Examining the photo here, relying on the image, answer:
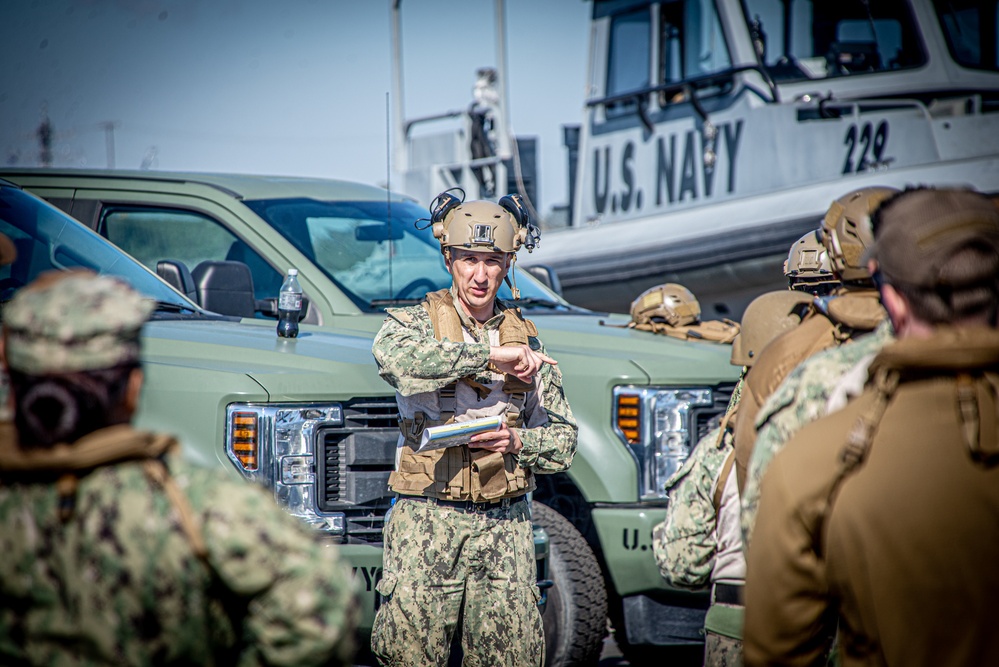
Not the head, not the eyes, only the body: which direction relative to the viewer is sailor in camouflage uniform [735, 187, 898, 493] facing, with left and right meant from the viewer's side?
facing away from the viewer and to the left of the viewer

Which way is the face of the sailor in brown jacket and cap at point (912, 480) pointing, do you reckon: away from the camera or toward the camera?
away from the camera

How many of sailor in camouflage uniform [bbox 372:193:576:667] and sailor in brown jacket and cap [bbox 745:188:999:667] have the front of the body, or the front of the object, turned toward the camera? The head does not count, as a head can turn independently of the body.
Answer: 1

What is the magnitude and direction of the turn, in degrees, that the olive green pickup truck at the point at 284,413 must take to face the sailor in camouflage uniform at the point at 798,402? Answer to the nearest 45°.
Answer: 0° — it already faces them

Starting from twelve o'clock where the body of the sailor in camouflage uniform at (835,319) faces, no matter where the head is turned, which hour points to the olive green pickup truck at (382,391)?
The olive green pickup truck is roughly at 12 o'clock from the sailor in camouflage uniform.

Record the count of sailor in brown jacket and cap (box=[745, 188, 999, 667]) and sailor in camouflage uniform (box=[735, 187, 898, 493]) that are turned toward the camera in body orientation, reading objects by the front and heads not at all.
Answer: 0

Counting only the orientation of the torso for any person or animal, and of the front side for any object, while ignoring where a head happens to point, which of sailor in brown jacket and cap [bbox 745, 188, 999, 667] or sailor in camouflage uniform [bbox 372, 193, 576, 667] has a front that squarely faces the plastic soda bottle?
sailor in brown jacket and cap [bbox 745, 188, 999, 667]

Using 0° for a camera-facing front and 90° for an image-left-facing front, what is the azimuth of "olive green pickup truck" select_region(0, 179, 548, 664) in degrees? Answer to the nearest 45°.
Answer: approximately 315°

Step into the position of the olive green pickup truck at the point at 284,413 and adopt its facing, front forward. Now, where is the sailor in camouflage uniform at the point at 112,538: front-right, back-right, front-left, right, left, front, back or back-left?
front-right

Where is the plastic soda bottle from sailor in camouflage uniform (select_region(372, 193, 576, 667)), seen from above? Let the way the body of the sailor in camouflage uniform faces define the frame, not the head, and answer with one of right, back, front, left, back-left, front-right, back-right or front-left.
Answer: back-right

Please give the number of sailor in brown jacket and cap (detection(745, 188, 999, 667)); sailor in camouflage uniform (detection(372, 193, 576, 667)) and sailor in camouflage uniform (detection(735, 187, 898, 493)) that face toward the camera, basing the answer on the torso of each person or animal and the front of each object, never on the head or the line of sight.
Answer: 1

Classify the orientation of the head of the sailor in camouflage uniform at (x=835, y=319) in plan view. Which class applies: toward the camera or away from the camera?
away from the camera
